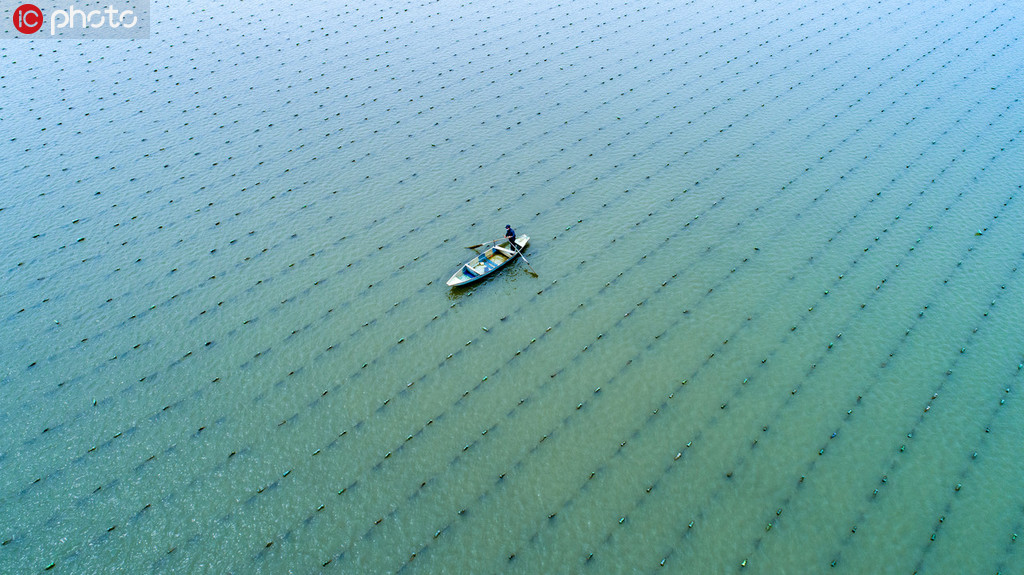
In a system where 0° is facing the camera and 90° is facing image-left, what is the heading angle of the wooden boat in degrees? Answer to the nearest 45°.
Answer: approximately 45°

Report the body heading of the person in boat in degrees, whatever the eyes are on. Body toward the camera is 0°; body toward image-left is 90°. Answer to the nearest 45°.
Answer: approximately 45°
